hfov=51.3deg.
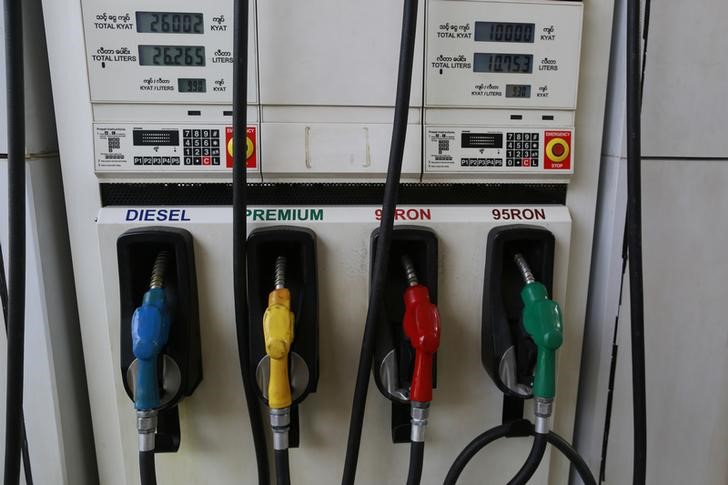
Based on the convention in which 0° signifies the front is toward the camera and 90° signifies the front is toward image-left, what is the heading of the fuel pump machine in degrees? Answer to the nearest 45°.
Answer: approximately 0°
